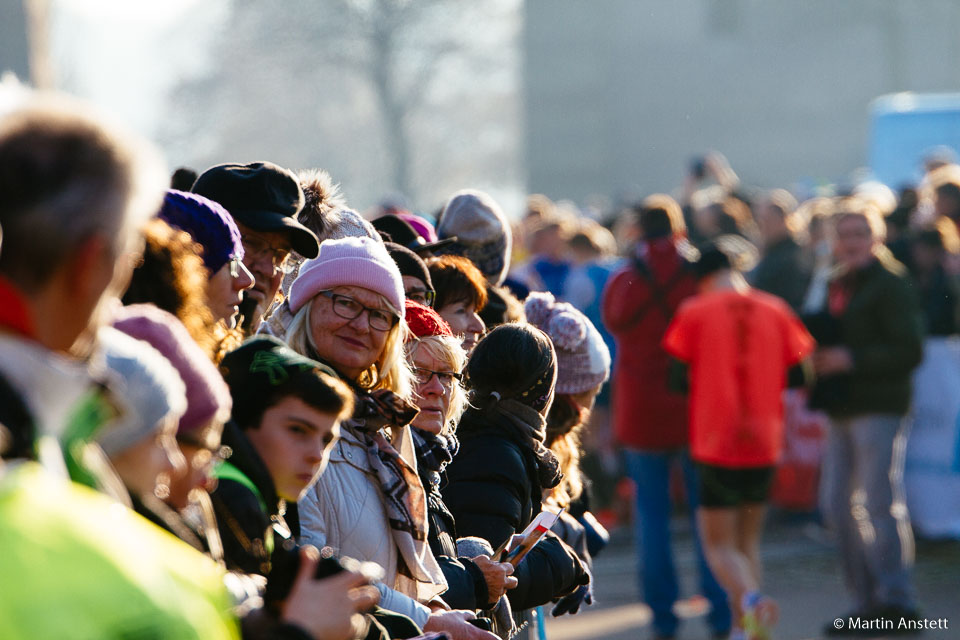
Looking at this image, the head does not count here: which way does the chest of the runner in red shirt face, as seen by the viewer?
away from the camera

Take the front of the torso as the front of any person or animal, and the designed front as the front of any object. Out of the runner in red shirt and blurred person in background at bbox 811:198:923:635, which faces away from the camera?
the runner in red shirt

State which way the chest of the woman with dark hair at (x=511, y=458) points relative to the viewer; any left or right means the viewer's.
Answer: facing away from the viewer and to the right of the viewer

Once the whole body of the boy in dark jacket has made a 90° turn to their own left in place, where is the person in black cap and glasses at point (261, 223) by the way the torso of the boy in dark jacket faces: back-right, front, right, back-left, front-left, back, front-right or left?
front-left

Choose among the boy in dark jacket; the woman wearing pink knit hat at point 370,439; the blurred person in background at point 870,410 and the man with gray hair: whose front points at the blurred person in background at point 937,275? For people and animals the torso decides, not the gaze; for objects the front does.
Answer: the man with gray hair

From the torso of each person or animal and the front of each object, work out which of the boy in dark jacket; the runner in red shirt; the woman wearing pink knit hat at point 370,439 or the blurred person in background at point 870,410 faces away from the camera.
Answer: the runner in red shirt

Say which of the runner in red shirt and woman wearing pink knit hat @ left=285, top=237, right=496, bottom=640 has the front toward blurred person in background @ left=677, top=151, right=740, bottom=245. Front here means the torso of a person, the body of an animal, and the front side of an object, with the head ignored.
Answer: the runner in red shirt

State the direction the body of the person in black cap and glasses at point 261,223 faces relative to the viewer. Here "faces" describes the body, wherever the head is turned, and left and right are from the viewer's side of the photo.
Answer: facing the viewer and to the right of the viewer

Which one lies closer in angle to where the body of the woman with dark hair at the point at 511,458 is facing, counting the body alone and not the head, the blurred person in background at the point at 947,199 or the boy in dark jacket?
the blurred person in background

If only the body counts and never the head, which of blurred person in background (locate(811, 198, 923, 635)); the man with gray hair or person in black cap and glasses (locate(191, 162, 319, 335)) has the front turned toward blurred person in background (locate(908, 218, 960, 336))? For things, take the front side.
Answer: the man with gray hair

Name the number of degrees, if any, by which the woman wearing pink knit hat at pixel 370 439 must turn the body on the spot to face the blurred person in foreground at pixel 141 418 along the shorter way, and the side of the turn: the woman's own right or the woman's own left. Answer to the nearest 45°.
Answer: approximately 45° to the woman's own right

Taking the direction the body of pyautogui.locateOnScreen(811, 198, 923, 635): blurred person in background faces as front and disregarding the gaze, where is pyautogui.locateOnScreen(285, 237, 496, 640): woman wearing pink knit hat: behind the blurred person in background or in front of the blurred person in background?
in front
